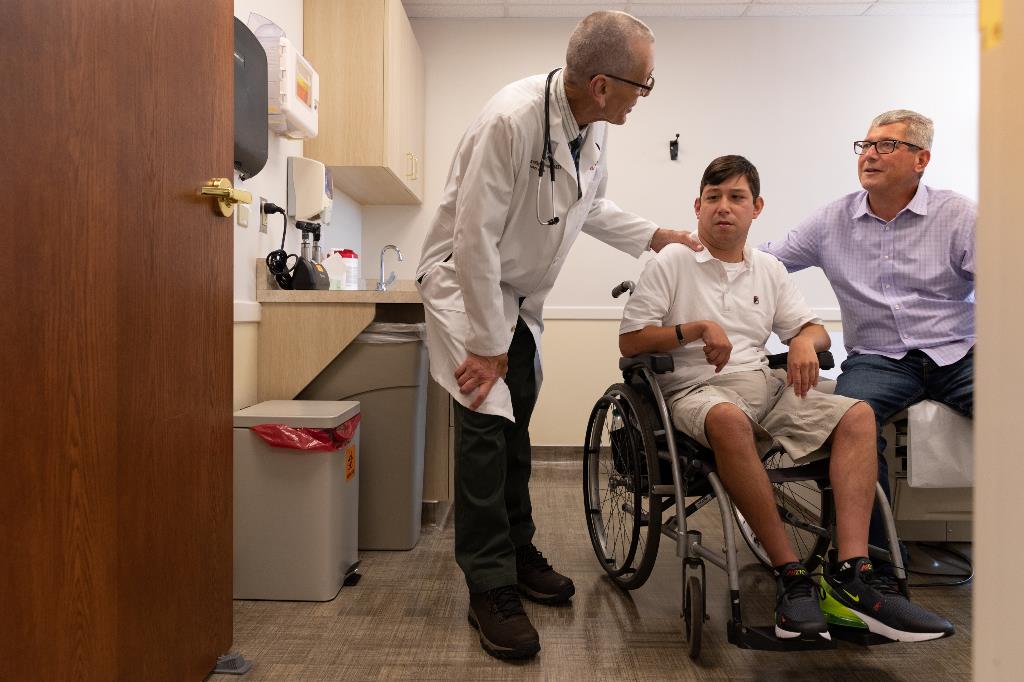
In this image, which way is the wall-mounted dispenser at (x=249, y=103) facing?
to the viewer's right

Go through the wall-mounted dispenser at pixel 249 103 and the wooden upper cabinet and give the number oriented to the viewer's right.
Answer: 2

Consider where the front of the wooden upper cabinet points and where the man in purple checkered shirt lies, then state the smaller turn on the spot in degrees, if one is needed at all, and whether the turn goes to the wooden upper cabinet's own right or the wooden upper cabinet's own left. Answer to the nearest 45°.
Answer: approximately 45° to the wooden upper cabinet's own right

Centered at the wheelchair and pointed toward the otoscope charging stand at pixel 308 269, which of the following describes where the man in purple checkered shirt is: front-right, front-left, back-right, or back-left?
back-right

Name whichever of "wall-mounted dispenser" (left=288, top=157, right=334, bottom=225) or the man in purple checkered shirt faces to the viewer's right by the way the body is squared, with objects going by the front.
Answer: the wall-mounted dispenser

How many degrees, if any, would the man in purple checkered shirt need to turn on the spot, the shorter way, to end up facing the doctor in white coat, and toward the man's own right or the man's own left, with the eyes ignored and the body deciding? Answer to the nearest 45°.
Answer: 0° — they already face them

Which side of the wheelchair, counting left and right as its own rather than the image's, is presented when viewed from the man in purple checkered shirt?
left

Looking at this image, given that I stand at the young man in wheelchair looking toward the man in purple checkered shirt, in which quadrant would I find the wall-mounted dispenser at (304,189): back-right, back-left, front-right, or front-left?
back-left

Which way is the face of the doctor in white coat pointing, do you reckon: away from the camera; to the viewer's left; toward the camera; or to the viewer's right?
to the viewer's right

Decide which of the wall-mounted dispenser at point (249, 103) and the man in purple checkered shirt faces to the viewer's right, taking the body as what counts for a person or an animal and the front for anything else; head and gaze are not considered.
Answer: the wall-mounted dispenser

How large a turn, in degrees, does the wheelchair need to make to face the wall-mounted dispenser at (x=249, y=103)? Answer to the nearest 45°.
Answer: approximately 135° to its right

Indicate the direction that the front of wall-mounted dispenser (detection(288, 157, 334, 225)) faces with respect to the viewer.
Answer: facing to the right of the viewer

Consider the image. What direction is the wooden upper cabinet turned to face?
to the viewer's right
